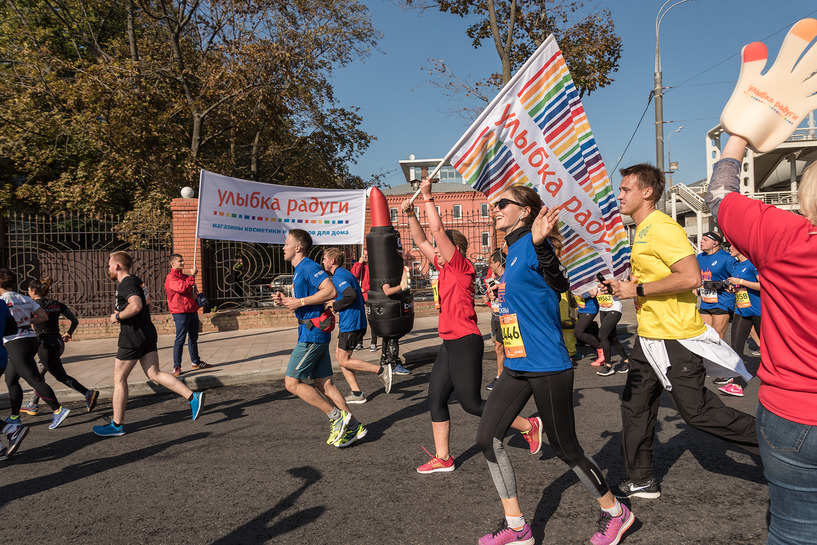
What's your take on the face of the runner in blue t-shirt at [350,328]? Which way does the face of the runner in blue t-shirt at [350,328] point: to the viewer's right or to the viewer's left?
to the viewer's left

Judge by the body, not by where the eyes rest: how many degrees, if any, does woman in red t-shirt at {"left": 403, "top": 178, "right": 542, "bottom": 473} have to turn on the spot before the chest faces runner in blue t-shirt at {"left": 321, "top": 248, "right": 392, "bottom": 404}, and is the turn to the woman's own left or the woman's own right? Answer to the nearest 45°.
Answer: approximately 45° to the woman's own right

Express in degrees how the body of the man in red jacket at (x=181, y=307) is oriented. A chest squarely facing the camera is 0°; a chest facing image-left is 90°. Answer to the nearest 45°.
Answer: approximately 315°

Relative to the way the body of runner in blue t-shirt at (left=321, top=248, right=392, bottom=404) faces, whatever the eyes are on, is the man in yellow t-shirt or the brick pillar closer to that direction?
the brick pillar

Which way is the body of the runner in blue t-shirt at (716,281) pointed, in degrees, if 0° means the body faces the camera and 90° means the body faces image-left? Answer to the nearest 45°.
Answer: approximately 45°

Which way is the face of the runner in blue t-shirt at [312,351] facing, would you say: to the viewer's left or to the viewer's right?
to the viewer's left
